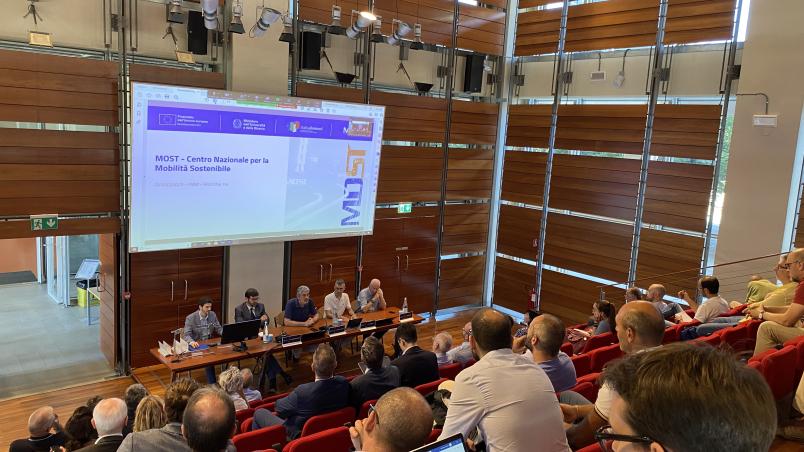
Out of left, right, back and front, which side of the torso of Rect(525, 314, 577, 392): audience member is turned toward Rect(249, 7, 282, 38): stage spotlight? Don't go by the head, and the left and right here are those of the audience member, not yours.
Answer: front

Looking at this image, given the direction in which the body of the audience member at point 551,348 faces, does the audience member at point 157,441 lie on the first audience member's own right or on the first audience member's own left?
on the first audience member's own left

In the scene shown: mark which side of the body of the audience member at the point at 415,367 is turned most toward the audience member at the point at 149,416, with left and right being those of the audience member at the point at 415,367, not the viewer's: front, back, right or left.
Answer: left

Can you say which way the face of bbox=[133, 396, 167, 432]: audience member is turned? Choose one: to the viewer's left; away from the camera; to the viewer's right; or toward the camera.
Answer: away from the camera

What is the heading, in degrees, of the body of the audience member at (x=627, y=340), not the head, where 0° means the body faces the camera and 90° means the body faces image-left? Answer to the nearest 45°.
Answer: approximately 135°

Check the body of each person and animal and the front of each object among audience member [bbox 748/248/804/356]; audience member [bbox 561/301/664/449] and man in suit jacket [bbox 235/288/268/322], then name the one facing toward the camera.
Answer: the man in suit jacket

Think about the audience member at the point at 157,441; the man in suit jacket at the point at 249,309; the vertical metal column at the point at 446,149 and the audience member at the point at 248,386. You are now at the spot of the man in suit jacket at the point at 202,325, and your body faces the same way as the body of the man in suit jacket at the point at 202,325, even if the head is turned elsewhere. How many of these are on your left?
2

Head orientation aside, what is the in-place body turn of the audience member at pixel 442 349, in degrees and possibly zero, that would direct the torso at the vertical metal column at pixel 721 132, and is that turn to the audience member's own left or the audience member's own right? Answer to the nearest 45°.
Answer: approximately 90° to the audience member's own right

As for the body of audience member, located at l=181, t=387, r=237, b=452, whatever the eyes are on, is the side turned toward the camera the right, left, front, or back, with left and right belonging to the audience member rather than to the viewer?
back

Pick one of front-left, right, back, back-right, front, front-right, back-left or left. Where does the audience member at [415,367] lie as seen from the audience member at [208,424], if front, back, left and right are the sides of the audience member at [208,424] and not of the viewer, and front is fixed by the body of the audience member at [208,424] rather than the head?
front-right

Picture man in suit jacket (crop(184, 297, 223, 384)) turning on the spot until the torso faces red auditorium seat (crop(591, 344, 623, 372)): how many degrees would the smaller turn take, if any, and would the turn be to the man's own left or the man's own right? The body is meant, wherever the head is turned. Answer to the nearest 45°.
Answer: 0° — they already face it

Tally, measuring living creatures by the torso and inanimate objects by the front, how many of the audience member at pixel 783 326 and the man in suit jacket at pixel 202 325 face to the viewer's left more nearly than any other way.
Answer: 1

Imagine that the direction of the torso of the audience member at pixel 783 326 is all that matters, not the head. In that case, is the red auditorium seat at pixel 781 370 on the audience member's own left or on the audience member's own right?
on the audience member's own left

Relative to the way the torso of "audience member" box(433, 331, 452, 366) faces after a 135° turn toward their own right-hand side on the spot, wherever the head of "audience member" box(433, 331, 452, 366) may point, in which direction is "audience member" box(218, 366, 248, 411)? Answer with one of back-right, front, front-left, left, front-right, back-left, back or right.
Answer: back-right

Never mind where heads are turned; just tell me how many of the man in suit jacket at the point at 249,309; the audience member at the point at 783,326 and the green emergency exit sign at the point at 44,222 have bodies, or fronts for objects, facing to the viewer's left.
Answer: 1

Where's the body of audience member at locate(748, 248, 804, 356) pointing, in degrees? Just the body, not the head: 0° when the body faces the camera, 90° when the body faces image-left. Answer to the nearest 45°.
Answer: approximately 90°

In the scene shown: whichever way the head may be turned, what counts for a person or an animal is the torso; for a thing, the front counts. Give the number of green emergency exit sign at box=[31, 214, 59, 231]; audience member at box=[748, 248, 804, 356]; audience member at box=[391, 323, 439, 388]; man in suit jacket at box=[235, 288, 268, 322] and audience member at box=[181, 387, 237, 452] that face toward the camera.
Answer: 2

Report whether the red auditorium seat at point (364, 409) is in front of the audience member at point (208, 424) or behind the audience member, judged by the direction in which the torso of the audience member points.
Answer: in front

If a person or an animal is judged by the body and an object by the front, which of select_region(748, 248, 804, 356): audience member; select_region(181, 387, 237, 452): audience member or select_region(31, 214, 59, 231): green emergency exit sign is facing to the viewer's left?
select_region(748, 248, 804, 356): audience member

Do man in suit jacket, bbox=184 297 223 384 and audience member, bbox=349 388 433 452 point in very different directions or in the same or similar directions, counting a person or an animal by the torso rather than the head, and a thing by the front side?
very different directions

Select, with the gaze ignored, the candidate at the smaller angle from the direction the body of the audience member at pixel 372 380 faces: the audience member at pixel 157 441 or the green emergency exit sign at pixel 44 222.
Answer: the green emergency exit sign

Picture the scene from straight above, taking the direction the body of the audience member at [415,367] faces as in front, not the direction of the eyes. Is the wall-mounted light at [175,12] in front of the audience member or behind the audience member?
in front
